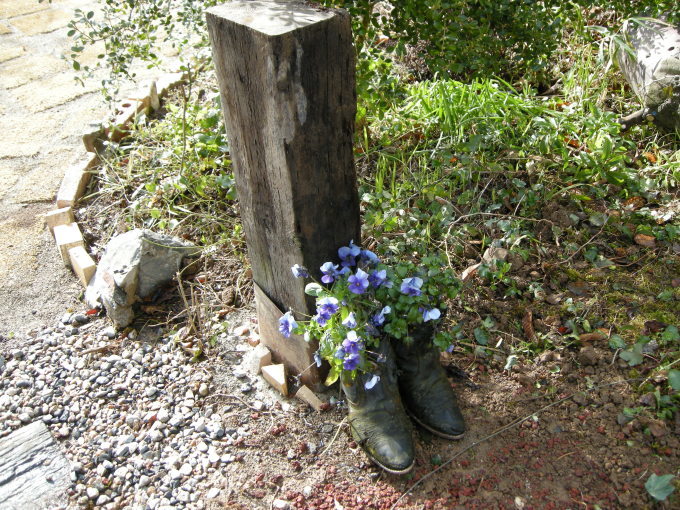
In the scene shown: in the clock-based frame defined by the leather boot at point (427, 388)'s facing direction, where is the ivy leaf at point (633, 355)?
The ivy leaf is roughly at 10 o'clock from the leather boot.

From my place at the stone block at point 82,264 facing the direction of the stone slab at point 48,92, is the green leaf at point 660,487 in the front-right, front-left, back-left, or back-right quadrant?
back-right

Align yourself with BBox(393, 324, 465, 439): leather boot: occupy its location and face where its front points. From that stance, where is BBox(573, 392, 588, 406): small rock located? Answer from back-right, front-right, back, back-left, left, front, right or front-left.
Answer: front-left

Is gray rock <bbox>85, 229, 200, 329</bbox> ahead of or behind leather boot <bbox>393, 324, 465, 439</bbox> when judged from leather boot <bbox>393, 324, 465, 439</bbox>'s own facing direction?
behind

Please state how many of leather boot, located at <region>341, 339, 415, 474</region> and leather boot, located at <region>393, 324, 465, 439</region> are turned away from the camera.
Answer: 0

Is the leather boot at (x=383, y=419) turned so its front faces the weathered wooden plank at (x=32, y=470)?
no

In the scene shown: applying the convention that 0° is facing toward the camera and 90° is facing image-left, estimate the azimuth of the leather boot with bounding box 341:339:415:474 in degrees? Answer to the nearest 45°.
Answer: approximately 315°

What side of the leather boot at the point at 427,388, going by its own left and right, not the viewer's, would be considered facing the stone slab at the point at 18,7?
back

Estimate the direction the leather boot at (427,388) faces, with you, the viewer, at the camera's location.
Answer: facing the viewer and to the right of the viewer

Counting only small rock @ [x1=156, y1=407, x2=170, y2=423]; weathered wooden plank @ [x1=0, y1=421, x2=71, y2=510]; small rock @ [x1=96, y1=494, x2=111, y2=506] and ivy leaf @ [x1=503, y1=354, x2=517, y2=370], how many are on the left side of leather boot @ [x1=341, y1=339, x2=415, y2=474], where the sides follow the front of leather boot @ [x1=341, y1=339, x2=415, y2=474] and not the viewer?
1

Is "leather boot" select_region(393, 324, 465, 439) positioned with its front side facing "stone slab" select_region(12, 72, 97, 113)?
no

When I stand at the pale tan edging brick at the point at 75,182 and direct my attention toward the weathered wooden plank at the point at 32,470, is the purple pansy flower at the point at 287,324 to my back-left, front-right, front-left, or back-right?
front-left

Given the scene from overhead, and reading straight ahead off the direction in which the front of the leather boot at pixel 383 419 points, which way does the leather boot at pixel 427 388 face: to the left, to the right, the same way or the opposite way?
the same way

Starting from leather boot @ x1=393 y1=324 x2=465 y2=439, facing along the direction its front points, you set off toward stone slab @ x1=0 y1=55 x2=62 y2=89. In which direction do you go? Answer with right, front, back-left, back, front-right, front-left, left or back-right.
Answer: back

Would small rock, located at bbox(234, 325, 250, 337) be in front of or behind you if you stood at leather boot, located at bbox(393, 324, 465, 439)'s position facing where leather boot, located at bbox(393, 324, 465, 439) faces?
behind

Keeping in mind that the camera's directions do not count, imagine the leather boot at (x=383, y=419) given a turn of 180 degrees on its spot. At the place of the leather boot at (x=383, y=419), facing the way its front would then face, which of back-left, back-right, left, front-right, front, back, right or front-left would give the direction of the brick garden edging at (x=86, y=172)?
front

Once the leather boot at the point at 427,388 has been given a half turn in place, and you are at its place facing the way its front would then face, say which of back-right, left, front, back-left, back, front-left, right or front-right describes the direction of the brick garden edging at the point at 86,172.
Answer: front

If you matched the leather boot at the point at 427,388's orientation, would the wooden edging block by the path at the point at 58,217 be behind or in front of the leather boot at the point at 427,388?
behind

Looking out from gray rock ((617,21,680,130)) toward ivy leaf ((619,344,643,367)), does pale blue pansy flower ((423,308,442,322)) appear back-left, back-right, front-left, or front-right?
front-right
